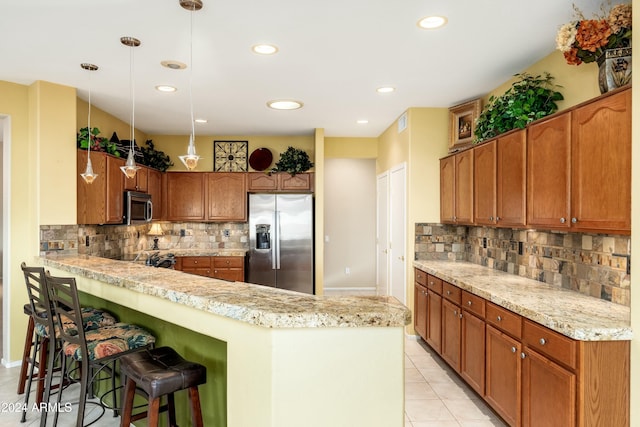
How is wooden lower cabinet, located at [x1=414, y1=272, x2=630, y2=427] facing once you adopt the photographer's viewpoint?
facing the viewer and to the left of the viewer

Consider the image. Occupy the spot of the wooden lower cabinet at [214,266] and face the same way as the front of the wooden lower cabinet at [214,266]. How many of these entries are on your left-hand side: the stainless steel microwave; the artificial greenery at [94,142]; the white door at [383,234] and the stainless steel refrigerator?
2

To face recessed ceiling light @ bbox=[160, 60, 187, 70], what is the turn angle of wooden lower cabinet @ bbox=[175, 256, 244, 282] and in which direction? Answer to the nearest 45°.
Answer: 0° — it already faces it

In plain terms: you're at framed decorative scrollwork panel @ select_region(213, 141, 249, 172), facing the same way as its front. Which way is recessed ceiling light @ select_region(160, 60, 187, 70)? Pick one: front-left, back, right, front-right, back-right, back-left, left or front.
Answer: front

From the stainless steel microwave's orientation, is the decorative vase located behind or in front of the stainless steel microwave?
in front

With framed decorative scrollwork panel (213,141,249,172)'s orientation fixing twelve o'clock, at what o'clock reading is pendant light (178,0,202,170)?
The pendant light is roughly at 12 o'clock from the framed decorative scrollwork panel.

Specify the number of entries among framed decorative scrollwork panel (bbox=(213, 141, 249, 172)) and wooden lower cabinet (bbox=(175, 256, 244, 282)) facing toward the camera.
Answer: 2

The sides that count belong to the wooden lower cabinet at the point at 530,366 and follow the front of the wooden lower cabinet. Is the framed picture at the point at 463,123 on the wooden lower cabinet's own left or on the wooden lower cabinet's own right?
on the wooden lower cabinet's own right

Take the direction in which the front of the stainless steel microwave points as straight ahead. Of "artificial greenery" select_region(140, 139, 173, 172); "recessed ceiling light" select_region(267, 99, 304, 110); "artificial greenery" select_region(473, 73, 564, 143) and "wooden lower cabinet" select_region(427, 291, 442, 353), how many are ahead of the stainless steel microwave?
3

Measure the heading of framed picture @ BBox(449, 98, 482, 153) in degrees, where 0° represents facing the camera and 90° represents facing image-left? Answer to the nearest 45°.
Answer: approximately 45°

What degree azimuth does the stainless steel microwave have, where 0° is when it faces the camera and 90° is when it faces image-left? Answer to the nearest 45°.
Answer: approximately 315°

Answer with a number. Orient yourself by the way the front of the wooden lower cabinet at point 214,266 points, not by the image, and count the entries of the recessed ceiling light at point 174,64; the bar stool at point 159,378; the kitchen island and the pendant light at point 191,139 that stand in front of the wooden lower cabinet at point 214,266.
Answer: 4

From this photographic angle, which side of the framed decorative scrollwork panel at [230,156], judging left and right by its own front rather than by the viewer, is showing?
front

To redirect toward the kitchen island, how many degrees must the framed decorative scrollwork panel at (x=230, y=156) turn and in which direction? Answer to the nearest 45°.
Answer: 0° — it already faces it
